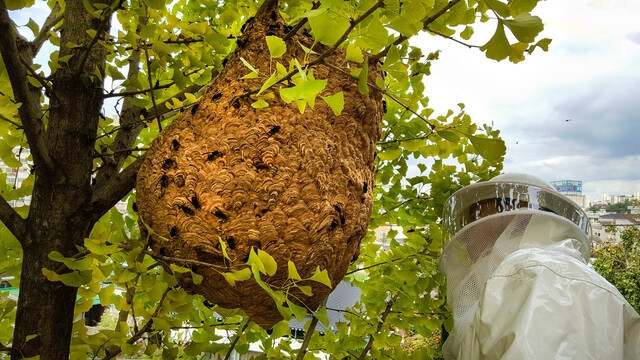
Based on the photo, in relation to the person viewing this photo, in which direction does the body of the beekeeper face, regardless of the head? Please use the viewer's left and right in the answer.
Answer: facing away from the viewer and to the left of the viewer

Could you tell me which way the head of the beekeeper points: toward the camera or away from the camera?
away from the camera
